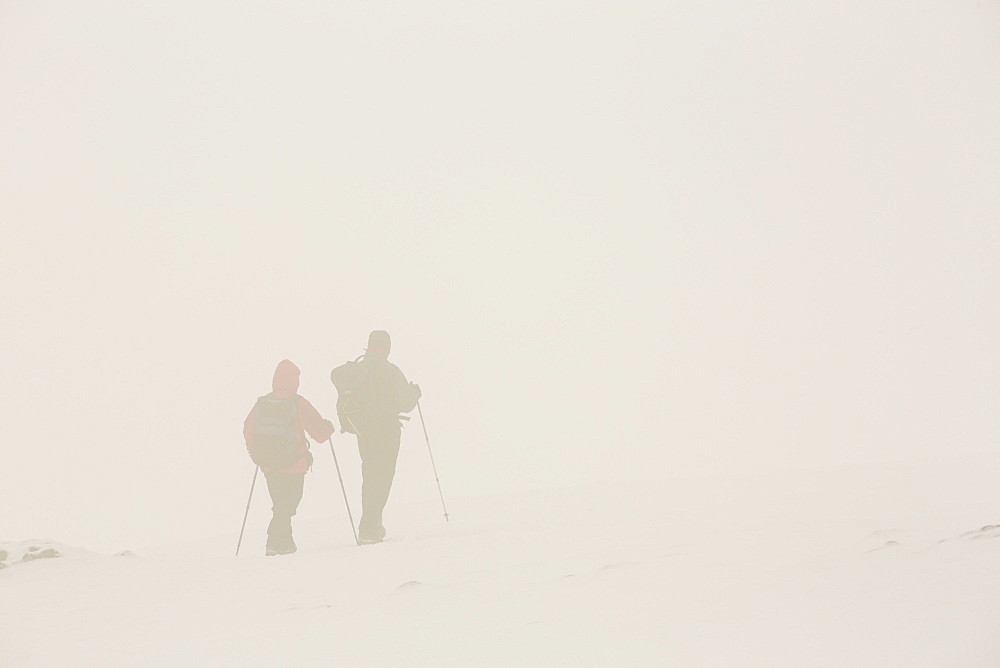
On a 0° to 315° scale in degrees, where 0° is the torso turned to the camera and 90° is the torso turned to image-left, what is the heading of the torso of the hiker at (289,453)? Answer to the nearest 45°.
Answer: approximately 225°

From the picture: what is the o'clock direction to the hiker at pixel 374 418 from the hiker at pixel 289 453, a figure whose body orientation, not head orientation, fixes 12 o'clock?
the hiker at pixel 374 418 is roughly at 1 o'clock from the hiker at pixel 289 453.
